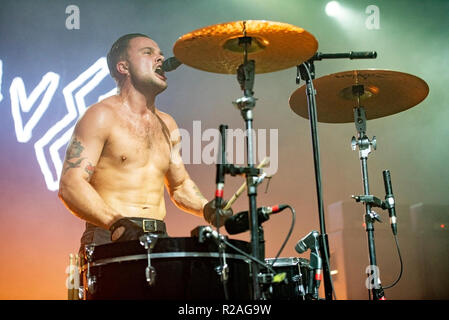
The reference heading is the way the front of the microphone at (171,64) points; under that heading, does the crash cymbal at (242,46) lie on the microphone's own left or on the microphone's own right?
on the microphone's own left

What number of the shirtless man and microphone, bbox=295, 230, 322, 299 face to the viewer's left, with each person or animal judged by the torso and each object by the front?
1

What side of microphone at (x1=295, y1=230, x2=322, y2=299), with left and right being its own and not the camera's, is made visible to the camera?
left

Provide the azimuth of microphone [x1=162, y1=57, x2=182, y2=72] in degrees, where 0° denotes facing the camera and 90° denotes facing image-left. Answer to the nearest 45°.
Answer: approximately 90°

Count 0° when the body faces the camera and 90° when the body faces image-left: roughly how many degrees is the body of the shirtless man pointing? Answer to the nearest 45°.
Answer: approximately 315°

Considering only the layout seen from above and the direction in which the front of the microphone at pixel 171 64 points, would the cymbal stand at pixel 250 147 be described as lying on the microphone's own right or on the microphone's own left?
on the microphone's own left

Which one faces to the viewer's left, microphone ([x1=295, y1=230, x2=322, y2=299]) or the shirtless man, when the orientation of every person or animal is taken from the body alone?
the microphone

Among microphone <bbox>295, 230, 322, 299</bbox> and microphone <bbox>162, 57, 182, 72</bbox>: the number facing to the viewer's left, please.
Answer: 2

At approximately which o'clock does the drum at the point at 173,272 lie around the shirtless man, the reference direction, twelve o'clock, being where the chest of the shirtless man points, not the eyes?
The drum is roughly at 1 o'clock from the shirtless man.
